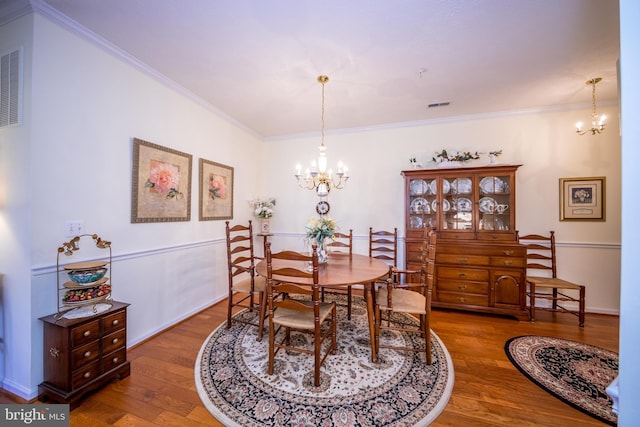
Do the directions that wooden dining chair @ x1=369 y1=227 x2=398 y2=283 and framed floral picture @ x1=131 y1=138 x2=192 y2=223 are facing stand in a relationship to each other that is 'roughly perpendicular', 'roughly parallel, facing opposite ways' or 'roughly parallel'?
roughly perpendicular

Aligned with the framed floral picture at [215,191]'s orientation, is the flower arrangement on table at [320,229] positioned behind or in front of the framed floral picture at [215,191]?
in front

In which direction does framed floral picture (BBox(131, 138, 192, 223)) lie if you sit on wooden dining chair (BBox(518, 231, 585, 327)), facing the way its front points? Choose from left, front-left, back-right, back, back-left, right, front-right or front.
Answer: front-right

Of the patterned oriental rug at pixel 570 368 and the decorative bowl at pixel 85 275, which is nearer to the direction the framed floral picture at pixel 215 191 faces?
the patterned oriental rug

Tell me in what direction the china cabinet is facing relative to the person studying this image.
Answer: facing the viewer

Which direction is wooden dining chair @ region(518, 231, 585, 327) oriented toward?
toward the camera

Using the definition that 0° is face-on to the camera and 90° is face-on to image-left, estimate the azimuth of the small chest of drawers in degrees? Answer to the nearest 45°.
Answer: approximately 315°

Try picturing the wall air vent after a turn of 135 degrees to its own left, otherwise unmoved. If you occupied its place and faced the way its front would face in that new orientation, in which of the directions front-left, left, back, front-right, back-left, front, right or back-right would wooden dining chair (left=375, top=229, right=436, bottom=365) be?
front-right

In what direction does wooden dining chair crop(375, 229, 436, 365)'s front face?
to the viewer's left

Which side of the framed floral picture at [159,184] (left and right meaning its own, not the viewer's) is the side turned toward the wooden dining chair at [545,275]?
front

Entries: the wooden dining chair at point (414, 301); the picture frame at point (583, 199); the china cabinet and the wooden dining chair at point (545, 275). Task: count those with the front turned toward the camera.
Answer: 3

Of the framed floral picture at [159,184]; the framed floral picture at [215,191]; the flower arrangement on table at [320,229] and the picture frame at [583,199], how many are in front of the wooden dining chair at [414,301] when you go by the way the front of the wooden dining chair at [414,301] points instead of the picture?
3

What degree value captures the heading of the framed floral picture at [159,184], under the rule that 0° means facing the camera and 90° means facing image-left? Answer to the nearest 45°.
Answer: approximately 315°

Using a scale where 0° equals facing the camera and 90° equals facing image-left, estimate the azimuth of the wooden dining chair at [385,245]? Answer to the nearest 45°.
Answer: approximately 0°

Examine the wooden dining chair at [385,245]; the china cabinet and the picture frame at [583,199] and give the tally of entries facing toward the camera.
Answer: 3

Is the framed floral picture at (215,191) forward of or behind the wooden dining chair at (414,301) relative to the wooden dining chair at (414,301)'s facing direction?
forward

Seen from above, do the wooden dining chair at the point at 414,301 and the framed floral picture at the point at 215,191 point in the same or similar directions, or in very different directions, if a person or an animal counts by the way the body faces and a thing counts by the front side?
very different directions
